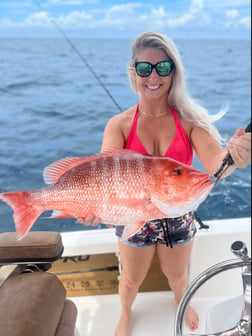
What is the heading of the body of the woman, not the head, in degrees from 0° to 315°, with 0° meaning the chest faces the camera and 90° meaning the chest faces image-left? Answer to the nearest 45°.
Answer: approximately 0°
